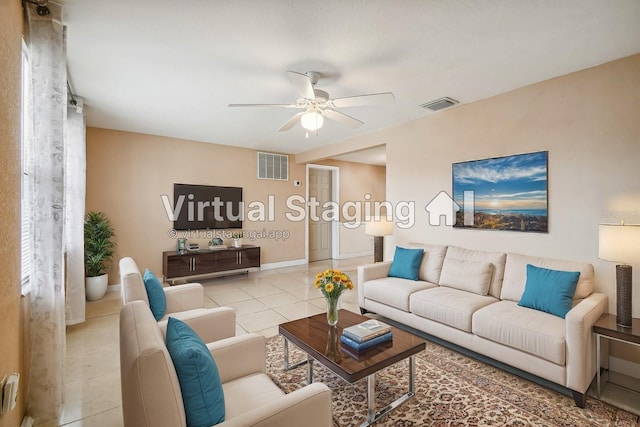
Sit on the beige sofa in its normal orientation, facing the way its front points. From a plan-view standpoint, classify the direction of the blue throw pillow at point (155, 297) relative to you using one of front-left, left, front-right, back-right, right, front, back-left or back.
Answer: front

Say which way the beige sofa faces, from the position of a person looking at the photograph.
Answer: facing the viewer and to the left of the viewer

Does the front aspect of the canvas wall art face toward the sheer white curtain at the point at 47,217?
yes

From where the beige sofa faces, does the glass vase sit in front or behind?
in front

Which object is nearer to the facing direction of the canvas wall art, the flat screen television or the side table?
the flat screen television

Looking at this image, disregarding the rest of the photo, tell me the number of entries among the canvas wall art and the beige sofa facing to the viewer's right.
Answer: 0

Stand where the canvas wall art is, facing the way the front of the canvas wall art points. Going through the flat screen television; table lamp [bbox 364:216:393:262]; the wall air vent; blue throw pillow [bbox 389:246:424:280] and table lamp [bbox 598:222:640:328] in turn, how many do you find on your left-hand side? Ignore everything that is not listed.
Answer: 1

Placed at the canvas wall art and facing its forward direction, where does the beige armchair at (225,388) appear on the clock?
The beige armchair is roughly at 11 o'clock from the canvas wall art.

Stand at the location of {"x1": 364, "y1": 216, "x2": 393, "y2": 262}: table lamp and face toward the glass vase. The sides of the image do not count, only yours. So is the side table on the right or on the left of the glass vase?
left

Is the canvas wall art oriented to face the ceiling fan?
yes

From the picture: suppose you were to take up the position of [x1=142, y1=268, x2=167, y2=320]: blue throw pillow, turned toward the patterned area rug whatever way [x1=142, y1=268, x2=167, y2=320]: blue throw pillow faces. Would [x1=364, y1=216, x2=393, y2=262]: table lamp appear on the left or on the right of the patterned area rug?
left

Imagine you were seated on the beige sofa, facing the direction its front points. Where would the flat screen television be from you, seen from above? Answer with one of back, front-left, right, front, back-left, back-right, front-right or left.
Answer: front-right

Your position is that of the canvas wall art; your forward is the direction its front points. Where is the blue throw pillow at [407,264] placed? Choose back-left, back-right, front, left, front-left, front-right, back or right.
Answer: front-right

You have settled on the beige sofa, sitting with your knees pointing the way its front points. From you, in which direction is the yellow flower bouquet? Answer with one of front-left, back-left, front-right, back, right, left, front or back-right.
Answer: front
